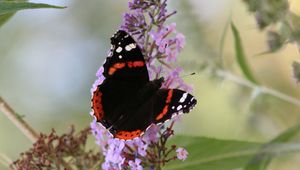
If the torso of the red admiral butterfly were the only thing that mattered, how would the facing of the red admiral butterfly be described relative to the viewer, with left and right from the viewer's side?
facing away from the viewer and to the right of the viewer
